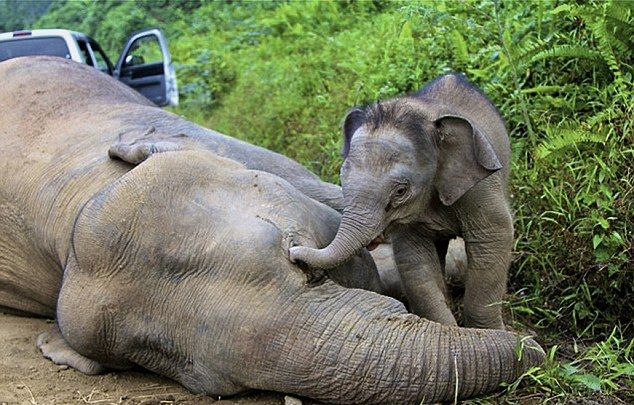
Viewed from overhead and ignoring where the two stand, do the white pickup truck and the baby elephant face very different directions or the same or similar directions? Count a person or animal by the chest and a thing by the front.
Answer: very different directions

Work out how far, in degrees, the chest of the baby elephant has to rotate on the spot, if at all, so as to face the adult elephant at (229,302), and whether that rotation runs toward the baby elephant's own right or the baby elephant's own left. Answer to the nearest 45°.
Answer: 0° — it already faces it

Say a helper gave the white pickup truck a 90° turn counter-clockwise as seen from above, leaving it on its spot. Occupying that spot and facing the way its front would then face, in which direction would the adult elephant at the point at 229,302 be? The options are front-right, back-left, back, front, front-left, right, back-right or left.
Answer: back-left

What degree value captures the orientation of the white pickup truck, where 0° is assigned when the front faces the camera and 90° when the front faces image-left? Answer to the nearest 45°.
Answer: approximately 225°

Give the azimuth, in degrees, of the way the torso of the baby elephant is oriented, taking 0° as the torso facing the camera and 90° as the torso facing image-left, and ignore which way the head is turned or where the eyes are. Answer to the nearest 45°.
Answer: approximately 45°

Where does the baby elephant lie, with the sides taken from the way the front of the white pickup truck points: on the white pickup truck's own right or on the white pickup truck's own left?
on the white pickup truck's own right
